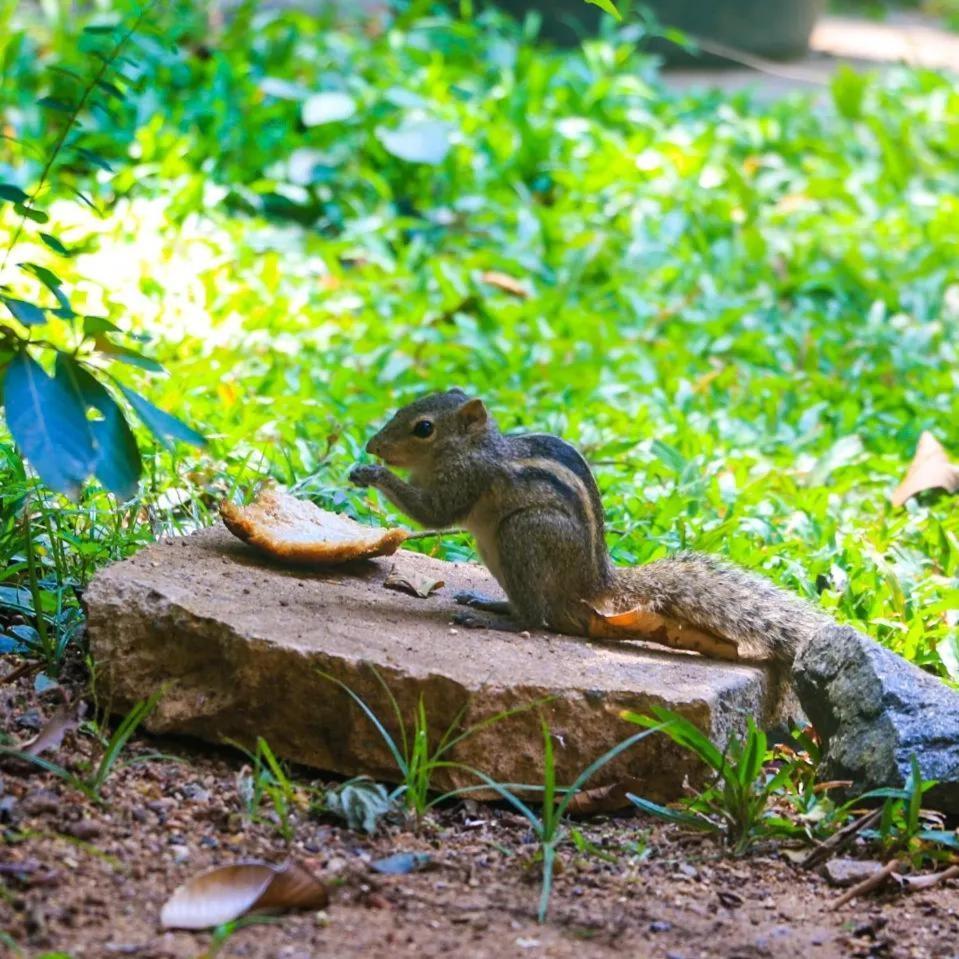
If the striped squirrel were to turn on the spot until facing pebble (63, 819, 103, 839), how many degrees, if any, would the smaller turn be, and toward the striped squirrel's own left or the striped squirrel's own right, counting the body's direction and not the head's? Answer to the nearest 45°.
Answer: approximately 45° to the striped squirrel's own left

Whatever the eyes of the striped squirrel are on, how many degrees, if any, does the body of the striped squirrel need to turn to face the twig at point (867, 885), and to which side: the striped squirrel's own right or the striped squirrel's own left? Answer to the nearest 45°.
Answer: approximately 135° to the striped squirrel's own left

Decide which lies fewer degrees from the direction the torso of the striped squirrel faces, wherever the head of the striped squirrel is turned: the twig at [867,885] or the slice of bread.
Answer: the slice of bread

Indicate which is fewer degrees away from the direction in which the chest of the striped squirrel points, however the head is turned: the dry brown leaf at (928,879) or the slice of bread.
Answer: the slice of bread

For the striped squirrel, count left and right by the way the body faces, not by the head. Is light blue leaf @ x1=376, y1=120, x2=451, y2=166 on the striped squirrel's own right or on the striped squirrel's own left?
on the striped squirrel's own right

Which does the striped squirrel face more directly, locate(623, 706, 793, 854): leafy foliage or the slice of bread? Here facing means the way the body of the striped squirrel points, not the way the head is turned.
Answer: the slice of bread

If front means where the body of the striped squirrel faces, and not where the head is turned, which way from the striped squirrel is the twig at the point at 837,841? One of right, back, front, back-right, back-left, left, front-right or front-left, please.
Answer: back-left

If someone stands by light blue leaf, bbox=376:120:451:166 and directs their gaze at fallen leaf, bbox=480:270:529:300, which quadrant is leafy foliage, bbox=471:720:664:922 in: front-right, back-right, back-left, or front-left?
front-right

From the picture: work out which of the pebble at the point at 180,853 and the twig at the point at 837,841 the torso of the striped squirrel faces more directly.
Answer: the pebble

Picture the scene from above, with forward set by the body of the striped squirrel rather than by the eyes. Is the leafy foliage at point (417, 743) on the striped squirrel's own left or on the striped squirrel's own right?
on the striped squirrel's own left

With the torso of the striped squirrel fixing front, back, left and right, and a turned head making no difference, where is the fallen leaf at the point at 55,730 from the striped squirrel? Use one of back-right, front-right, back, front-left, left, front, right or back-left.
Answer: front-left

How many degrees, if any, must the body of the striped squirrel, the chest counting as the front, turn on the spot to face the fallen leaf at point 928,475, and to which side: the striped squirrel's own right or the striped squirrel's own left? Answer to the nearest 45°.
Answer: approximately 135° to the striped squirrel's own right

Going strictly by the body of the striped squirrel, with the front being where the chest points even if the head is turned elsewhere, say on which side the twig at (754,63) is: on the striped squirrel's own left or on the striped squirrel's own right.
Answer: on the striped squirrel's own right

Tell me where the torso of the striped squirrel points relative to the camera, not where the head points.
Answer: to the viewer's left
